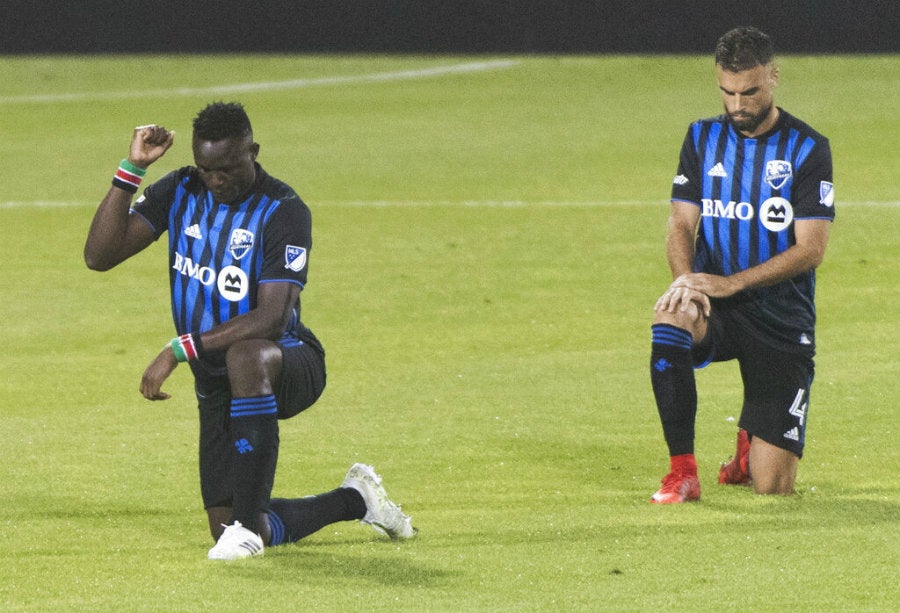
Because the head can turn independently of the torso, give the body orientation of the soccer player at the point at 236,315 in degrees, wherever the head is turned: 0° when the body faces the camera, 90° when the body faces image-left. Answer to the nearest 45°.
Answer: approximately 45°

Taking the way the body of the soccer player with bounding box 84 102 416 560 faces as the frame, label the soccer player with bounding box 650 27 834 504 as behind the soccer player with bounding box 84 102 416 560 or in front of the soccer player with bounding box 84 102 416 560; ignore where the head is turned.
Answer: behind
